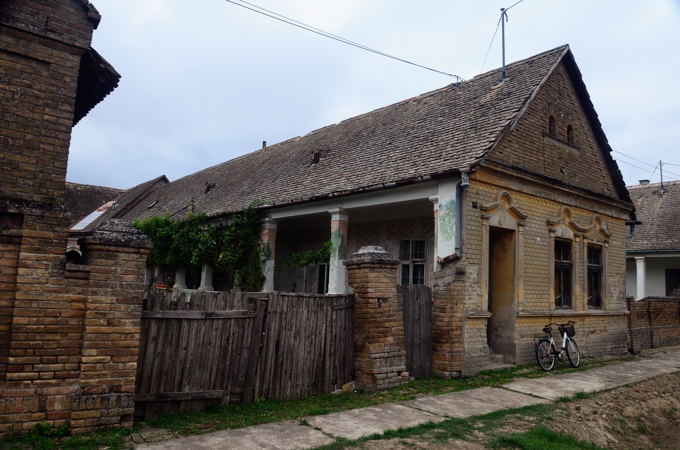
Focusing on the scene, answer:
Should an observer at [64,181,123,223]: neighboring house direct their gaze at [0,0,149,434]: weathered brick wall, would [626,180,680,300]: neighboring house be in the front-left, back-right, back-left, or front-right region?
front-left

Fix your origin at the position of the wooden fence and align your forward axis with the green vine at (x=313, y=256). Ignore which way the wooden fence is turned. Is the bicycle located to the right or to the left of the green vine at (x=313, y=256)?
right

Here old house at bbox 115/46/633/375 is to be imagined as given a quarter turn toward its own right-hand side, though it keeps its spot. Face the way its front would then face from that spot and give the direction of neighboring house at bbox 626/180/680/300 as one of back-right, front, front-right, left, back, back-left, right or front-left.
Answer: back

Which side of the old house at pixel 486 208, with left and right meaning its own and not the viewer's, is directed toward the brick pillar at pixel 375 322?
right

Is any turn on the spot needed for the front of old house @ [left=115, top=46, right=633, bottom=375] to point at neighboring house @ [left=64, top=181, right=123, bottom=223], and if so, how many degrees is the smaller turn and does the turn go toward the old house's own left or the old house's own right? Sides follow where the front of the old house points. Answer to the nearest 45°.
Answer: approximately 180°

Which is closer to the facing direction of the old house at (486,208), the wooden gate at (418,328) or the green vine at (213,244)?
the wooden gate

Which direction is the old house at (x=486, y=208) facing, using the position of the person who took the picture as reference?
facing the viewer and to the right of the viewer

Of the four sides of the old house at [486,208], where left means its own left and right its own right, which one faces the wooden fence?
right
